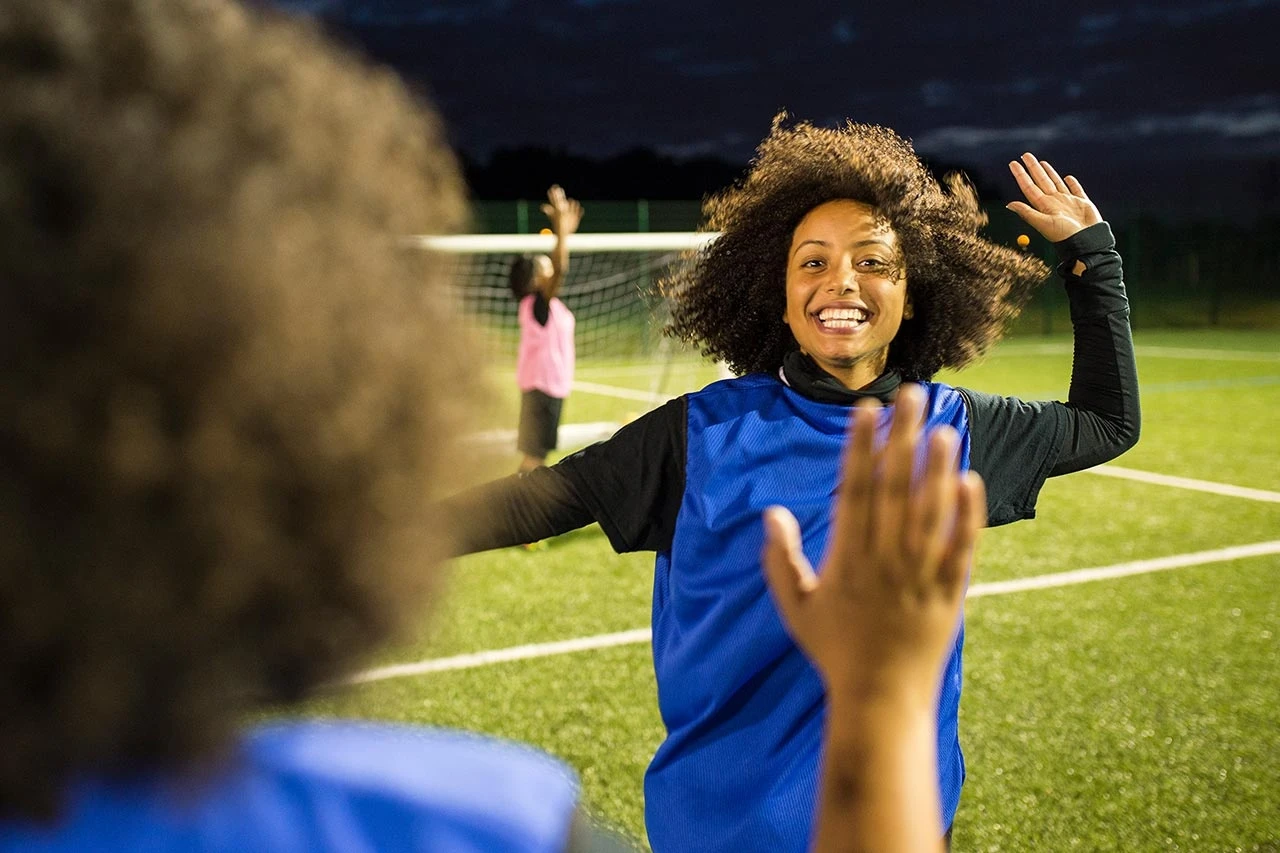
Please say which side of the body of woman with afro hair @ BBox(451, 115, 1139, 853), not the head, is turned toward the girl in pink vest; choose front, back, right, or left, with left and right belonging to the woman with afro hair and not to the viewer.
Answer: back

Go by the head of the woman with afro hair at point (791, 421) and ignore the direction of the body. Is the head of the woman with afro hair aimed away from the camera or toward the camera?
toward the camera

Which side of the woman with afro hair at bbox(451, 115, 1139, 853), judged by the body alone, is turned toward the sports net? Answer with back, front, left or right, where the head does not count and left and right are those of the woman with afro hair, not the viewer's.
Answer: back

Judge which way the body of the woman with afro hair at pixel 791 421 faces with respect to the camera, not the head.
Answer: toward the camera
